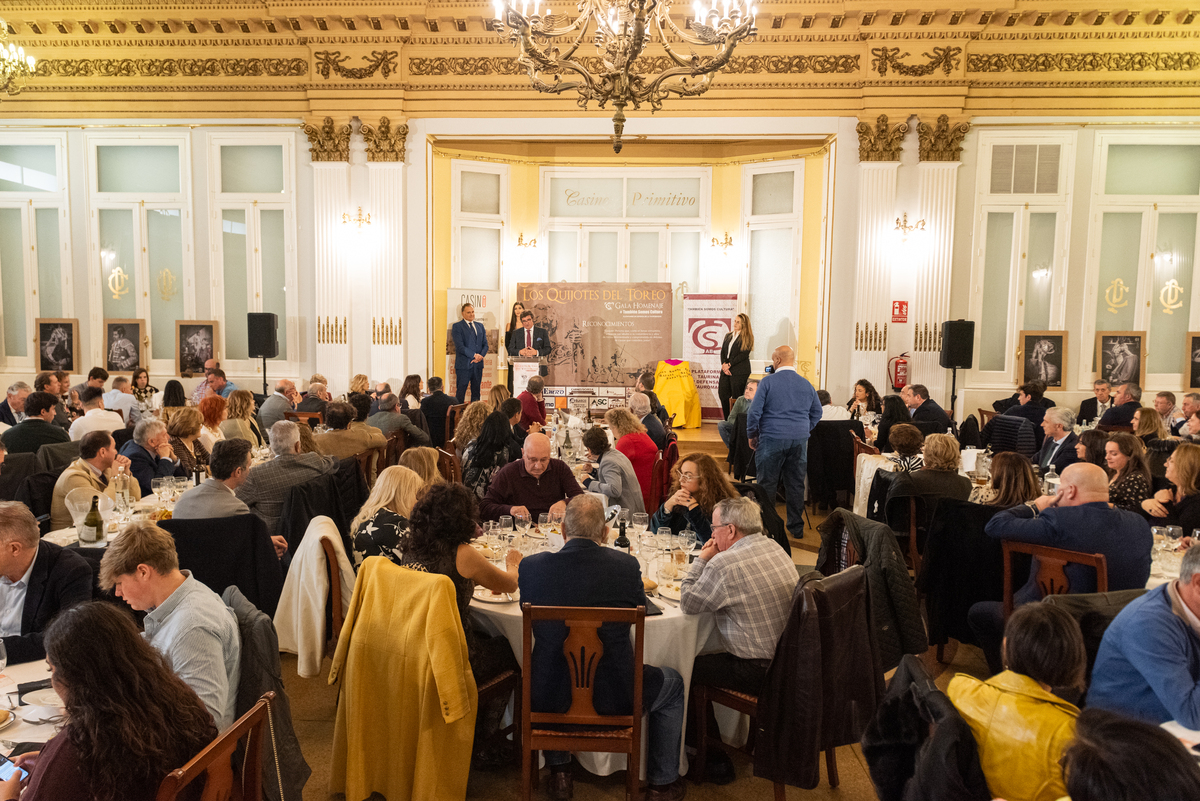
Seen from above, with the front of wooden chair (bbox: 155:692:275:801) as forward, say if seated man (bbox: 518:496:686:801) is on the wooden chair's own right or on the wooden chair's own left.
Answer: on the wooden chair's own right

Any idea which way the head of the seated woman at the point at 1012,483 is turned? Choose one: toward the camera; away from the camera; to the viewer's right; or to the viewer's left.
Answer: away from the camera

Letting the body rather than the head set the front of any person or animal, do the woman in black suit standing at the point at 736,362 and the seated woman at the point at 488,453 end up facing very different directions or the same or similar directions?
very different directions

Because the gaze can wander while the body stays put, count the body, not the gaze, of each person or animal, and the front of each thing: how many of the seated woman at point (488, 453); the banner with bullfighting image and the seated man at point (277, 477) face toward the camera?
1

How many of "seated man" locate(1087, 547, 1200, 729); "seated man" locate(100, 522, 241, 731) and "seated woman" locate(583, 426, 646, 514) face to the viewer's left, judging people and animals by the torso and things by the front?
2

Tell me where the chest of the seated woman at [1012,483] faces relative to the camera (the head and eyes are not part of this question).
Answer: away from the camera

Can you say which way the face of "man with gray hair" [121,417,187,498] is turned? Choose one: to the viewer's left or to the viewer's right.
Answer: to the viewer's right

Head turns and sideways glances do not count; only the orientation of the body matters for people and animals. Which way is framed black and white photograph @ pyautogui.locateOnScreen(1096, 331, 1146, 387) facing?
toward the camera

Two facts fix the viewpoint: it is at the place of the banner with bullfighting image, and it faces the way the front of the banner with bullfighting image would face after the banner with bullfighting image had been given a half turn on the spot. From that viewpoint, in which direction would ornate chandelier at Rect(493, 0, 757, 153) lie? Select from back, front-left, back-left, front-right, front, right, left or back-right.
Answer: back

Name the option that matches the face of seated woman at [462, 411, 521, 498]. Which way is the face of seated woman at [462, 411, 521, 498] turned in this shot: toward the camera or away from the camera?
away from the camera

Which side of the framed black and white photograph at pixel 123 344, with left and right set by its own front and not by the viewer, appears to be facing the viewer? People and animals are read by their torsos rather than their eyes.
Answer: front

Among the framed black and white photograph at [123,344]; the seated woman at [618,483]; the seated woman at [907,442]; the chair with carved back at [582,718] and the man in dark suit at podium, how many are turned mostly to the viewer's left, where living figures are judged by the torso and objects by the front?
1

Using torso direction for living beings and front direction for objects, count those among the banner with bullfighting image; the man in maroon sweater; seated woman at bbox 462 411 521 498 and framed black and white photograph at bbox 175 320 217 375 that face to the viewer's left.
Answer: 0

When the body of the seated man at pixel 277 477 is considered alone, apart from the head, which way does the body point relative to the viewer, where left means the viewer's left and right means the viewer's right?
facing away from the viewer

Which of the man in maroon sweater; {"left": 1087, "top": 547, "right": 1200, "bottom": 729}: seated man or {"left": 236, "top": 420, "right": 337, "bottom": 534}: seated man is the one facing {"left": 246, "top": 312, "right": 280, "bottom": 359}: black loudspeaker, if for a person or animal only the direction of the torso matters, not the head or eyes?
{"left": 236, "top": 420, "right": 337, "bottom": 534}: seated man
